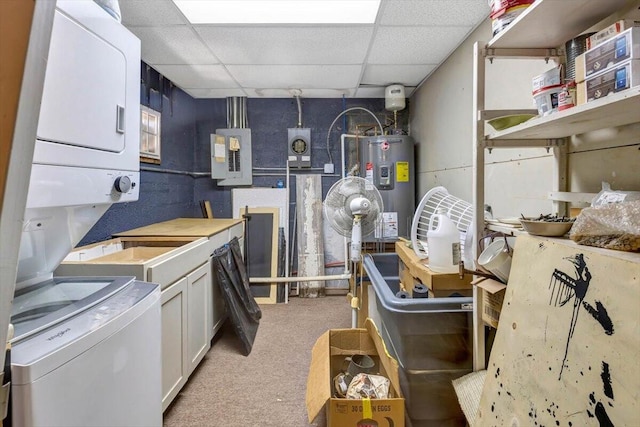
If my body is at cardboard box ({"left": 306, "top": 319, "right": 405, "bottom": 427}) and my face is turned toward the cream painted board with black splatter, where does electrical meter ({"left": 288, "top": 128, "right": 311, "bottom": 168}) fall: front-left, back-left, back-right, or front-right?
back-left

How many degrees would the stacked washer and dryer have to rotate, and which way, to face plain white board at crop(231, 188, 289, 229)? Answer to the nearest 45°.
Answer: approximately 90° to its left

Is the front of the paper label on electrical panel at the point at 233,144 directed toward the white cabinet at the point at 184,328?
yes

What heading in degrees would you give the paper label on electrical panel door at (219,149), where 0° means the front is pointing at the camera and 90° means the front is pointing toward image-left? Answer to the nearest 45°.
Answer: approximately 0°

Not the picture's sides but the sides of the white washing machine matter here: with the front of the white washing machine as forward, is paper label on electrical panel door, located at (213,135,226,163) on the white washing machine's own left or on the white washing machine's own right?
on the white washing machine's own left

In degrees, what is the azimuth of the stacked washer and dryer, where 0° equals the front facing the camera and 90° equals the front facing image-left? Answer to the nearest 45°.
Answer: approximately 315°

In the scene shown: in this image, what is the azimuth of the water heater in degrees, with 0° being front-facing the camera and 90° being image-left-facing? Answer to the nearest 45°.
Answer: approximately 0°

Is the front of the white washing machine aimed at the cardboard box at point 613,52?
yes

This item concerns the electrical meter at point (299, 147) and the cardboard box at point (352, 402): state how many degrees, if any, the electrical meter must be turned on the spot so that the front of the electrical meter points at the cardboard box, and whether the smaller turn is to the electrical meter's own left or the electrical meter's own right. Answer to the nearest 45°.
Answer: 0° — it already faces it
